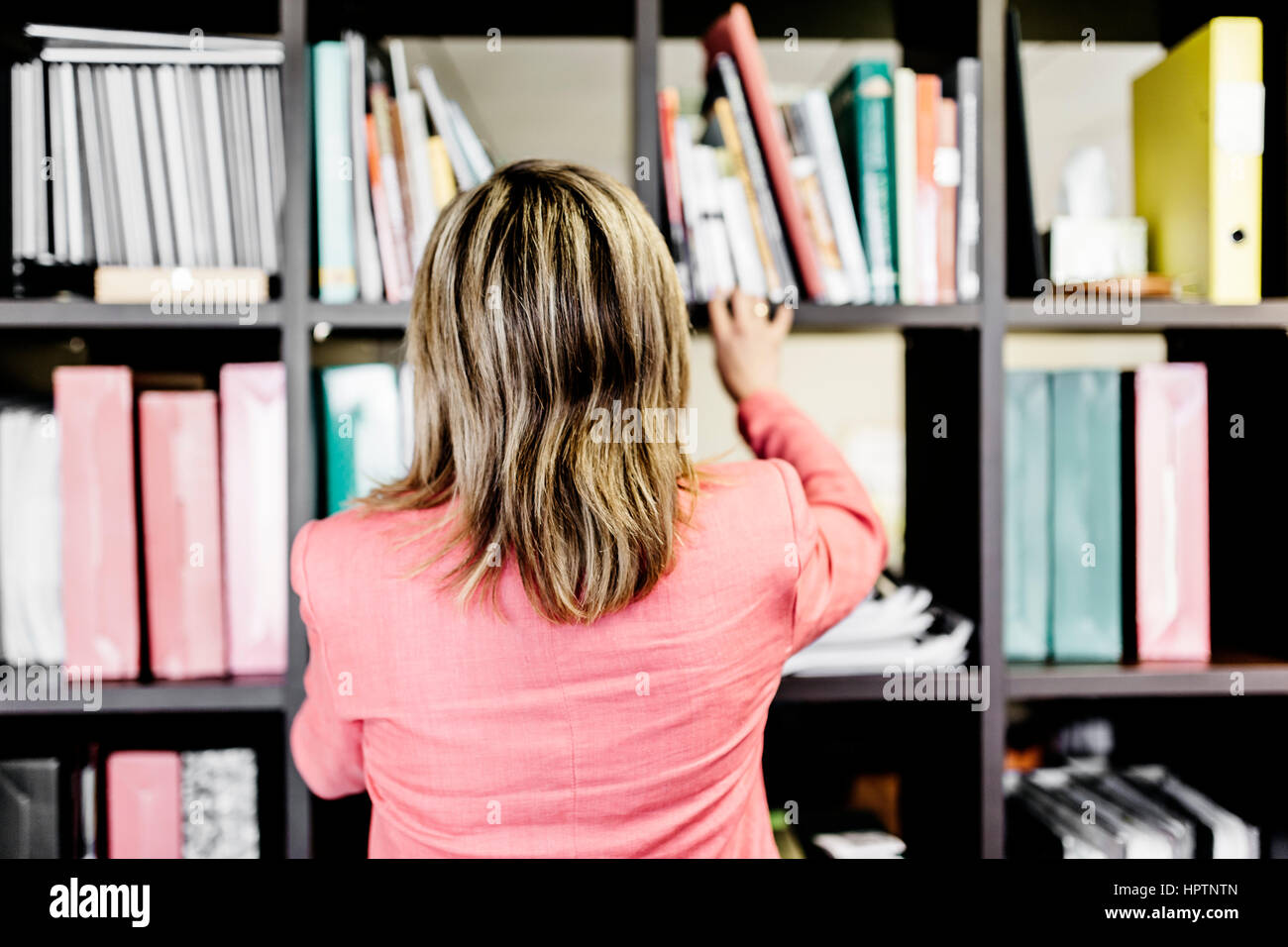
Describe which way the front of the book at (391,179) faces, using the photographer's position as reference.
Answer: facing to the right of the viewer

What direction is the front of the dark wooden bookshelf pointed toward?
toward the camera

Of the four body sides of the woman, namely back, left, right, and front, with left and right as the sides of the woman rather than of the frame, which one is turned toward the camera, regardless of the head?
back

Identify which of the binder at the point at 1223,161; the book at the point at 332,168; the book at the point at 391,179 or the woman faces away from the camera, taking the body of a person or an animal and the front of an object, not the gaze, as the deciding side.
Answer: the woman

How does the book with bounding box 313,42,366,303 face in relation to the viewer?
to the viewer's right

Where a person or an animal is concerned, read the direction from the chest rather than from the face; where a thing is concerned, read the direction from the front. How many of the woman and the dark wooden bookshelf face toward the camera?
1

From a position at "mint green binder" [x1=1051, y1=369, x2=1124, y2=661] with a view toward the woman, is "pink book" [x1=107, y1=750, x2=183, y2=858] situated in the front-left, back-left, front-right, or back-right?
front-right

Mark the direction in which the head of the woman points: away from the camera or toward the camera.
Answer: away from the camera
